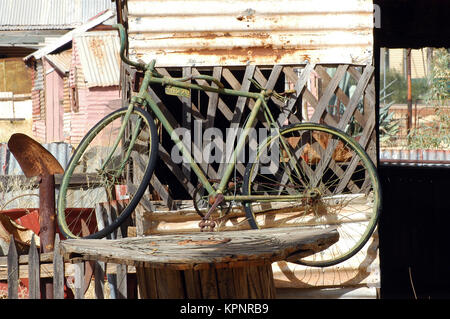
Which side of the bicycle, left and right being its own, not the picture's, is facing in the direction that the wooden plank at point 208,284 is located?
left

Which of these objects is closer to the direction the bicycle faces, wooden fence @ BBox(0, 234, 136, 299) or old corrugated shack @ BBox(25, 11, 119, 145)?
the wooden fence

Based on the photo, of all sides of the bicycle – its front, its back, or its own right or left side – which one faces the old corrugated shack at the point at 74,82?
right

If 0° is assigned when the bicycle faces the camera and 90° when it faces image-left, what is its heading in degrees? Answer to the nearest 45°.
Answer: approximately 90°

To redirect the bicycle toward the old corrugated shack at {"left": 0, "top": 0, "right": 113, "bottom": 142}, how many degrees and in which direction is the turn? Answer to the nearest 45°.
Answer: approximately 90° to its right
